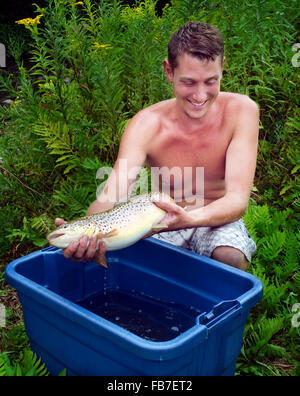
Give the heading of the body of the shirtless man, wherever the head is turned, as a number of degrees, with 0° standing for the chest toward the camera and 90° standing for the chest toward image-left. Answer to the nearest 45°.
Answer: approximately 0°
